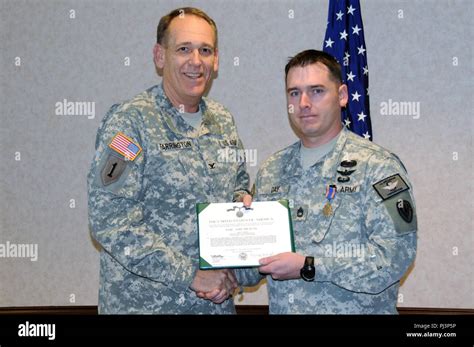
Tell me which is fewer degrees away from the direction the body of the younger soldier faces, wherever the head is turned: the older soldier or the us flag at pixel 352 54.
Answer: the older soldier

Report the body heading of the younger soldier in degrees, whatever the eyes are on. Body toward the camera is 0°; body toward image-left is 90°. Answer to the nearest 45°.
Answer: approximately 45°

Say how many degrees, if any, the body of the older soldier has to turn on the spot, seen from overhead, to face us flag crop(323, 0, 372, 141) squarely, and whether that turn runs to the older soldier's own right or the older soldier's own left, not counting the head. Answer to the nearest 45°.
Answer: approximately 90° to the older soldier's own left

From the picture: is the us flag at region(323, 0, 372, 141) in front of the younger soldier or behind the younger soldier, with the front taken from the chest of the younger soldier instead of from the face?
behind
